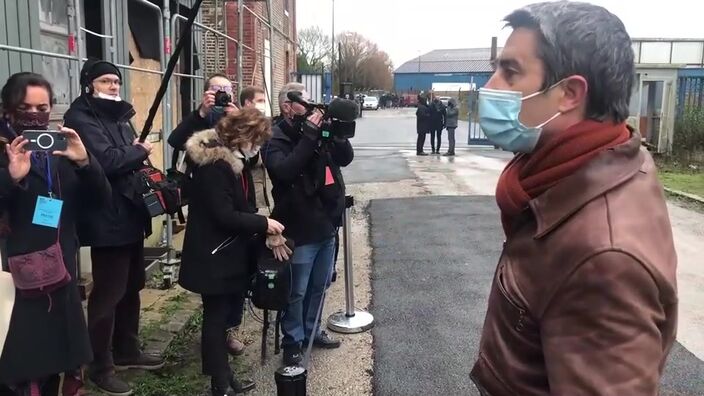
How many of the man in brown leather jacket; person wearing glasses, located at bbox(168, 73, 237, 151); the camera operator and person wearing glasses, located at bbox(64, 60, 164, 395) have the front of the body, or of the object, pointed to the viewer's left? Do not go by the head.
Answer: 1

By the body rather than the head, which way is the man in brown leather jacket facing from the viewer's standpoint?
to the viewer's left

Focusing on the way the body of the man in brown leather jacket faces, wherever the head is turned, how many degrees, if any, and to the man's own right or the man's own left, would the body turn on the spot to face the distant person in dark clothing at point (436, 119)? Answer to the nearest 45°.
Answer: approximately 90° to the man's own right

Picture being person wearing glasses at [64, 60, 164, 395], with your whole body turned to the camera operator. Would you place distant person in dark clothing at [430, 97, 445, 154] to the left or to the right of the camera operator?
left

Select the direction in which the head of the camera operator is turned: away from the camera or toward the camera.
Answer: toward the camera

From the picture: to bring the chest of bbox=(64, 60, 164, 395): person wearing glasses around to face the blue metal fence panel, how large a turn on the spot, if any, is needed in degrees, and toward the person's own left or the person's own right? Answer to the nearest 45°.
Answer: approximately 90° to the person's own left

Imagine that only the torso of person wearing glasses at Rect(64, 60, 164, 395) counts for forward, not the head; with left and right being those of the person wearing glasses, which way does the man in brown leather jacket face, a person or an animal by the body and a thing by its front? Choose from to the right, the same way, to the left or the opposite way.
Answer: the opposite way

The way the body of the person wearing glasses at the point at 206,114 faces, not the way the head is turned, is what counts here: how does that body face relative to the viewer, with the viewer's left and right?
facing the viewer and to the right of the viewer

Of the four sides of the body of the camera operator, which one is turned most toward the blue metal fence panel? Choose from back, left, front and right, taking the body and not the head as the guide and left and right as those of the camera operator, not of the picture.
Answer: left

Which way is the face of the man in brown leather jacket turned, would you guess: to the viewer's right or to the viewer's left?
to the viewer's left
